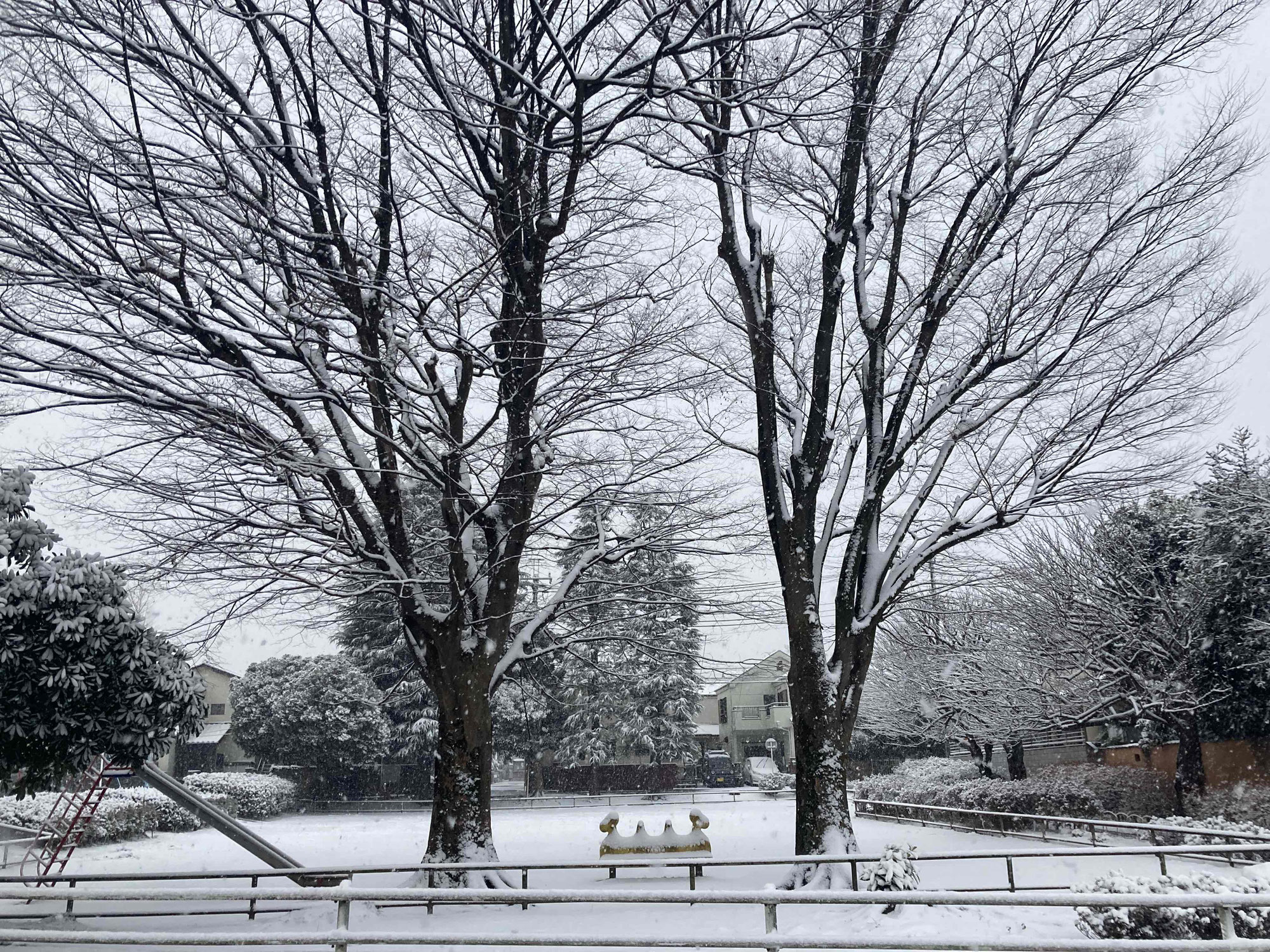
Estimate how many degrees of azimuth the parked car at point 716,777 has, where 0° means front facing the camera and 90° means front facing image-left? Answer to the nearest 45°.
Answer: approximately 0°

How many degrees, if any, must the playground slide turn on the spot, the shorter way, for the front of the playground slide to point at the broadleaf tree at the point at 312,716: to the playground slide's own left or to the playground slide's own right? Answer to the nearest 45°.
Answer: approximately 90° to the playground slide's own left

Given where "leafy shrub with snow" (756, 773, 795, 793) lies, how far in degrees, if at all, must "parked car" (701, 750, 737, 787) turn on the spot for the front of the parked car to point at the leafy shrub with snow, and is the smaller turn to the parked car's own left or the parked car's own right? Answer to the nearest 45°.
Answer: approximately 45° to the parked car's own left

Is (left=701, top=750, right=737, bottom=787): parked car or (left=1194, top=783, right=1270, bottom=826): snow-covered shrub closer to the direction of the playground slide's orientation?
the snow-covered shrub

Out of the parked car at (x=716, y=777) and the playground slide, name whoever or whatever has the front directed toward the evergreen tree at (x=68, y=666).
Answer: the parked car

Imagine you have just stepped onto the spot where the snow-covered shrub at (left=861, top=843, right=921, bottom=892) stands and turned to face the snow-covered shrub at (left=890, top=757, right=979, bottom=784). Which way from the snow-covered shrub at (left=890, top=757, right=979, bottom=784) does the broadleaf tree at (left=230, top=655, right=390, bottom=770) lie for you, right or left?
left

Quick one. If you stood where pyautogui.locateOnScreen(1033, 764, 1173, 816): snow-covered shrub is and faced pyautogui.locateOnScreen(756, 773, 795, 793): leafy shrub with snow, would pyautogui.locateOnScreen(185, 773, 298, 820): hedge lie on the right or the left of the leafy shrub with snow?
left

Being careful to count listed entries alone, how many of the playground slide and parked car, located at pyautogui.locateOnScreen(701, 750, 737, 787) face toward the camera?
1

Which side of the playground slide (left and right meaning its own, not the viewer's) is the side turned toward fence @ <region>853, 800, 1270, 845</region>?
front

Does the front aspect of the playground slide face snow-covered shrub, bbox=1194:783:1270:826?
yes

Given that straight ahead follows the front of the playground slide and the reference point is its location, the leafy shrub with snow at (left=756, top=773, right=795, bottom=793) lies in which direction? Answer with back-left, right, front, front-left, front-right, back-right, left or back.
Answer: front-left

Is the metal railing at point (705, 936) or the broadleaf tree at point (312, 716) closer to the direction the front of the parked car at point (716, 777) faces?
the metal railing

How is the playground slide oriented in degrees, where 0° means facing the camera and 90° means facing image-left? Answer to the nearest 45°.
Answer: approximately 270°

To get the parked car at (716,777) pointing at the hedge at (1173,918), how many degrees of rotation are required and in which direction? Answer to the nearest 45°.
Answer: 0° — it already faces it
